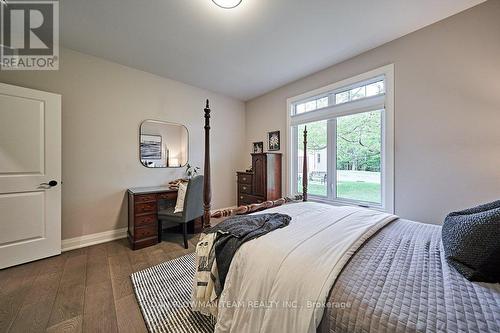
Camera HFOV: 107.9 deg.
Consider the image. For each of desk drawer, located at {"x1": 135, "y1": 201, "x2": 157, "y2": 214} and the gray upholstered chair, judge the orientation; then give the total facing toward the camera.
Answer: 1

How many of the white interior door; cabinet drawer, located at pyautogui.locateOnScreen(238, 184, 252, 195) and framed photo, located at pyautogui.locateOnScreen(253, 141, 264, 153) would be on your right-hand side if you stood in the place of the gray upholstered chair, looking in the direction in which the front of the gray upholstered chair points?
2

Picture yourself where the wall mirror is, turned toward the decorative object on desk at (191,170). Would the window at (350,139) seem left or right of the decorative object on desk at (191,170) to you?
right

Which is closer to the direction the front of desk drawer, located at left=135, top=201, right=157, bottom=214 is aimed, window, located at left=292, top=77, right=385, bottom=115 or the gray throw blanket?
the gray throw blanket

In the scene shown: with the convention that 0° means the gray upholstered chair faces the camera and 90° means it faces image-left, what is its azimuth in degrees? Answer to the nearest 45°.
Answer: approximately 135°

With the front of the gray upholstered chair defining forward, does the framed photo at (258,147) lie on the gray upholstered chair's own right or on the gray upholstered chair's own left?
on the gray upholstered chair's own right

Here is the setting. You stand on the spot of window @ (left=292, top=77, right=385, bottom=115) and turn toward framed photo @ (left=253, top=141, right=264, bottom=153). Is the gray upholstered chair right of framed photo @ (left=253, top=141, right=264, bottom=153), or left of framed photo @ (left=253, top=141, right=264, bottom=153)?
left

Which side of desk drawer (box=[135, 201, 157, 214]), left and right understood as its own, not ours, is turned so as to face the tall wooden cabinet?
left

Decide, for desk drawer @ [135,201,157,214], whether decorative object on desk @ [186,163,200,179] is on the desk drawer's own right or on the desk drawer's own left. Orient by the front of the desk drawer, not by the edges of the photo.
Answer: on the desk drawer's own left
